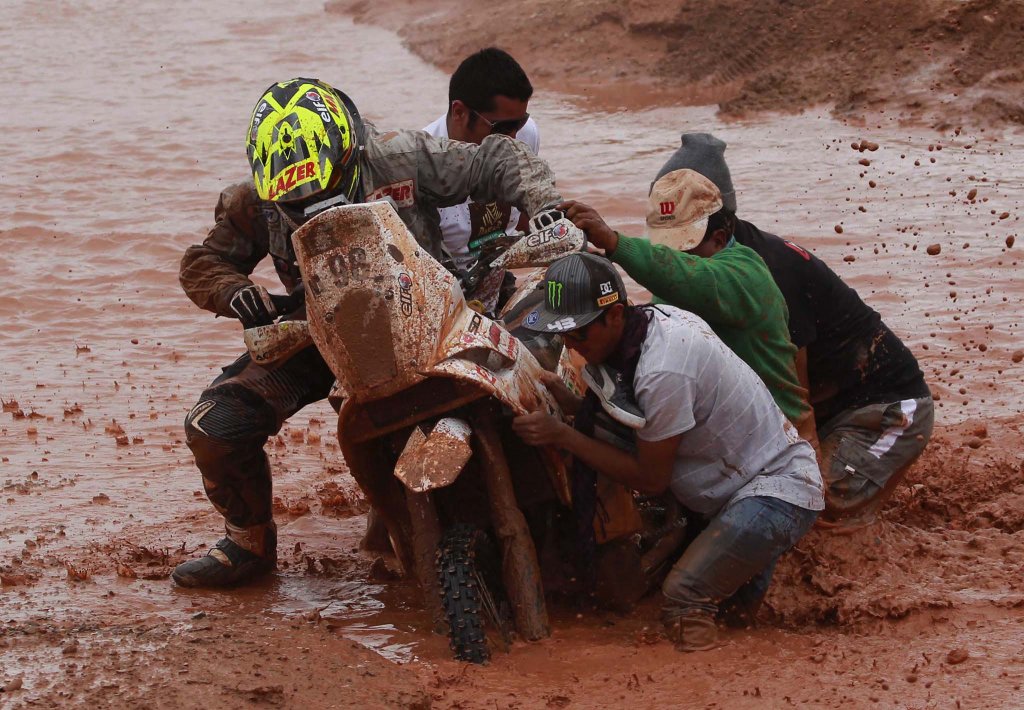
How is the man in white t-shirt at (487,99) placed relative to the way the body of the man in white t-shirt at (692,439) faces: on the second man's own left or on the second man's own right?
on the second man's own right

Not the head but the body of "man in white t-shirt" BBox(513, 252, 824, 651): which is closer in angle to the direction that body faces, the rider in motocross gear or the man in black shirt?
the rider in motocross gear

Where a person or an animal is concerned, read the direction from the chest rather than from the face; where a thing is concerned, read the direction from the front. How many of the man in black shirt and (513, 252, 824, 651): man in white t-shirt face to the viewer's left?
2

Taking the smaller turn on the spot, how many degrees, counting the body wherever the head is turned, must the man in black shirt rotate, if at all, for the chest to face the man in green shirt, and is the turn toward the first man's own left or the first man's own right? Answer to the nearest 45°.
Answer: approximately 45° to the first man's own left

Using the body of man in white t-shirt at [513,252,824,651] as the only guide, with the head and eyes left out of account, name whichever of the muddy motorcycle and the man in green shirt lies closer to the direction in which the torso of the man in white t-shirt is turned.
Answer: the muddy motorcycle

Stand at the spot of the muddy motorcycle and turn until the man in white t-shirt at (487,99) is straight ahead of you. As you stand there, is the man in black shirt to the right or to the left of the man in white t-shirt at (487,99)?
right

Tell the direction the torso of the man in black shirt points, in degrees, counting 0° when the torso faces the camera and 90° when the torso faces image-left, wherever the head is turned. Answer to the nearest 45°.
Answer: approximately 90°

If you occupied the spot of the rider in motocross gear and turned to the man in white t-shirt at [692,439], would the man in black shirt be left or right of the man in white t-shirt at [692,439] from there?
left

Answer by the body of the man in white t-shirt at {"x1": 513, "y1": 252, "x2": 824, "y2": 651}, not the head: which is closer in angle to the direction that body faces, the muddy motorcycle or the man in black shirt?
the muddy motorcycle

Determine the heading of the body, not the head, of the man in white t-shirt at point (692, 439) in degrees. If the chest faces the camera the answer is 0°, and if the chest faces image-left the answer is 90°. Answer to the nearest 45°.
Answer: approximately 90°

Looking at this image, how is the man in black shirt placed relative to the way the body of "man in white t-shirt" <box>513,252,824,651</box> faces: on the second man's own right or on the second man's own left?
on the second man's own right
